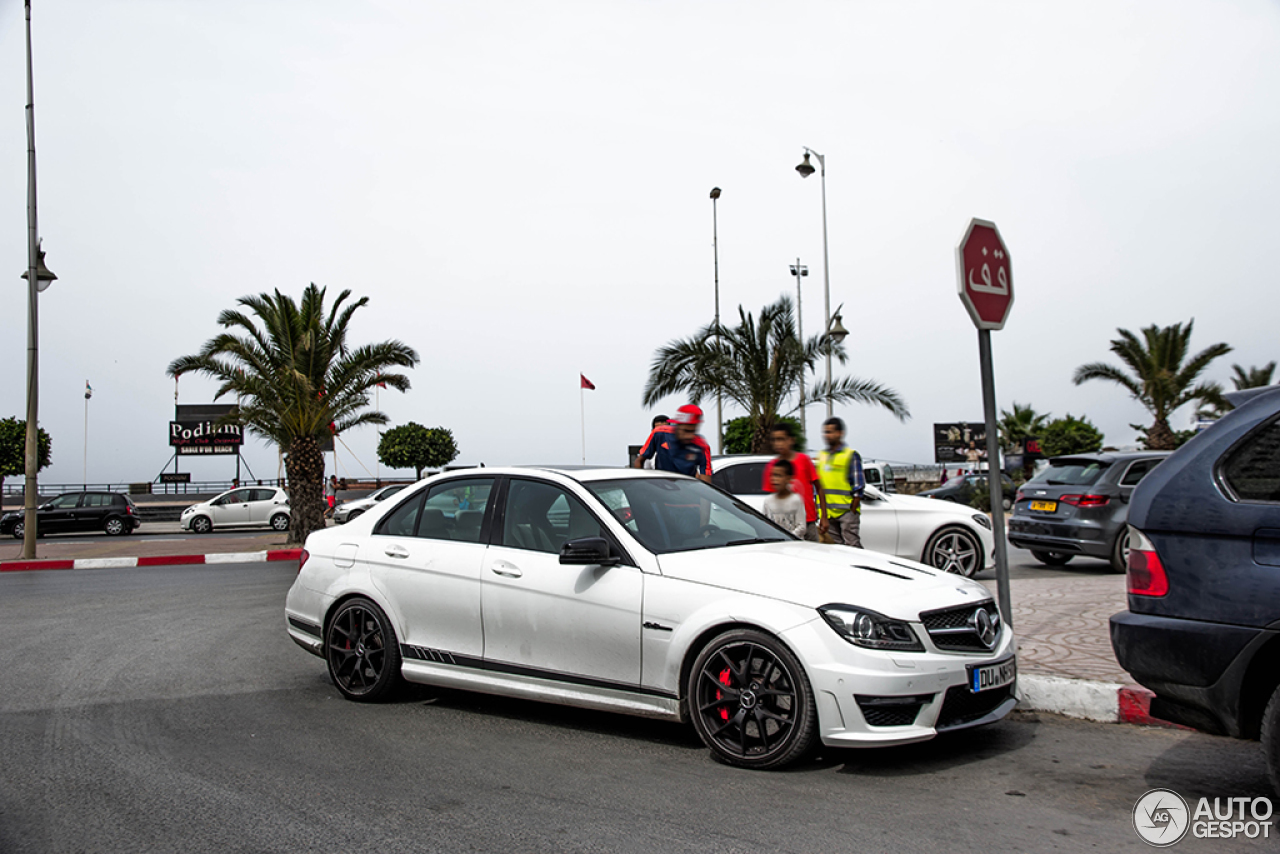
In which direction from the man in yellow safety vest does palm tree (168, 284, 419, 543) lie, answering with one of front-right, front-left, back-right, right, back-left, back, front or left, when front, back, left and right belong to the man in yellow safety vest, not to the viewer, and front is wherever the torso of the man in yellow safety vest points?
right

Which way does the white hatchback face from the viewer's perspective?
to the viewer's left

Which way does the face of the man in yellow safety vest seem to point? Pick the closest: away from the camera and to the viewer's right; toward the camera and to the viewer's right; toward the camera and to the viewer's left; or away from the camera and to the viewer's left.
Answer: toward the camera and to the viewer's left

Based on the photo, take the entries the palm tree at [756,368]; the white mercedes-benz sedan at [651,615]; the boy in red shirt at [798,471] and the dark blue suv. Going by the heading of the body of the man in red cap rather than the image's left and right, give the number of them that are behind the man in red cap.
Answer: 1

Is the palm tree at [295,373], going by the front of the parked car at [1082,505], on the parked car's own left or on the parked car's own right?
on the parked car's own left

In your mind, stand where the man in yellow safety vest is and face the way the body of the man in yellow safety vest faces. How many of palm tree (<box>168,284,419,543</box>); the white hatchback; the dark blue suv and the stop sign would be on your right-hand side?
2

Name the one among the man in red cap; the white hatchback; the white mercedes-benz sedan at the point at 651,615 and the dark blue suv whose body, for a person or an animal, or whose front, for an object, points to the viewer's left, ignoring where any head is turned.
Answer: the white hatchback

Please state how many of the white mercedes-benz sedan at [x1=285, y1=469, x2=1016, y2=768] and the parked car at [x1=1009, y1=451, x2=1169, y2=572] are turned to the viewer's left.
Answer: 0

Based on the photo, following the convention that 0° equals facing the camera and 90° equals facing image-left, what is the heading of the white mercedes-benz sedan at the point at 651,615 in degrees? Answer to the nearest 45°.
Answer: approximately 315°

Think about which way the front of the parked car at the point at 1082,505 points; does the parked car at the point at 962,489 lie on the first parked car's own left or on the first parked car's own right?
on the first parked car's own left

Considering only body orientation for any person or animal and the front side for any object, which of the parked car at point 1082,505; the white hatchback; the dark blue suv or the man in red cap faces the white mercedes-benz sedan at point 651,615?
the man in red cap

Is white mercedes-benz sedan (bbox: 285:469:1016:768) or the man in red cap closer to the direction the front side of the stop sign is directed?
the white mercedes-benz sedan
